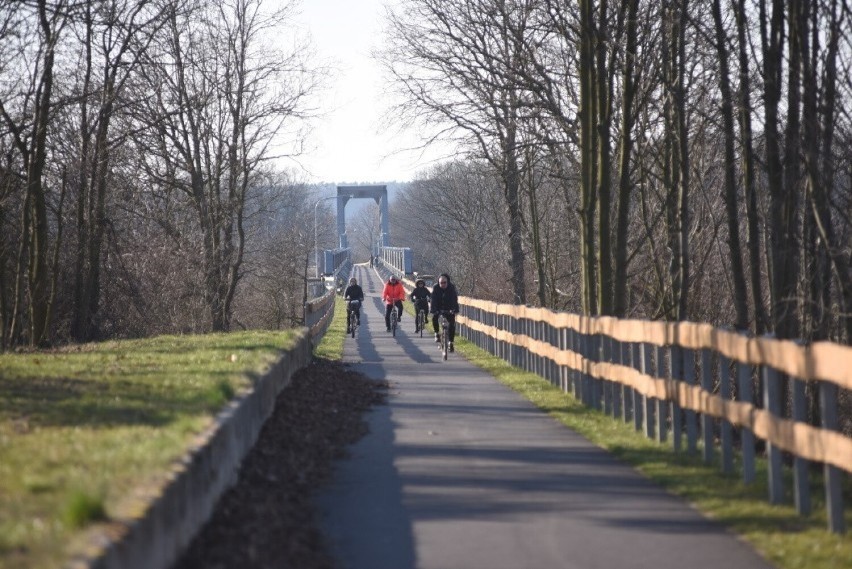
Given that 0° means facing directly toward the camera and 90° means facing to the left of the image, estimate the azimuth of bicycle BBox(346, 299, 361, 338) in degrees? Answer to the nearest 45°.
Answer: approximately 0°

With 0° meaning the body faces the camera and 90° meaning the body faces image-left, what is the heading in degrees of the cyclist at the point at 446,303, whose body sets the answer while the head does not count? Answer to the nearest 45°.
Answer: approximately 0°

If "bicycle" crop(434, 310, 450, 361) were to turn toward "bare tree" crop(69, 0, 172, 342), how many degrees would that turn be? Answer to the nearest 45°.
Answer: approximately 135° to its right

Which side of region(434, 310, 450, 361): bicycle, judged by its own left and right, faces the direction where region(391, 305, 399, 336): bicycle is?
back

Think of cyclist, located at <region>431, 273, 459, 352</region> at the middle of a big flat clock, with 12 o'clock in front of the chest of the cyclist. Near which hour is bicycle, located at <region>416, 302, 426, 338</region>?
The bicycle is roughly at 6 o'clock from the cyclist.

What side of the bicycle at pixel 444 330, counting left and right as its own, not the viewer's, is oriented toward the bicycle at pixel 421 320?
back
